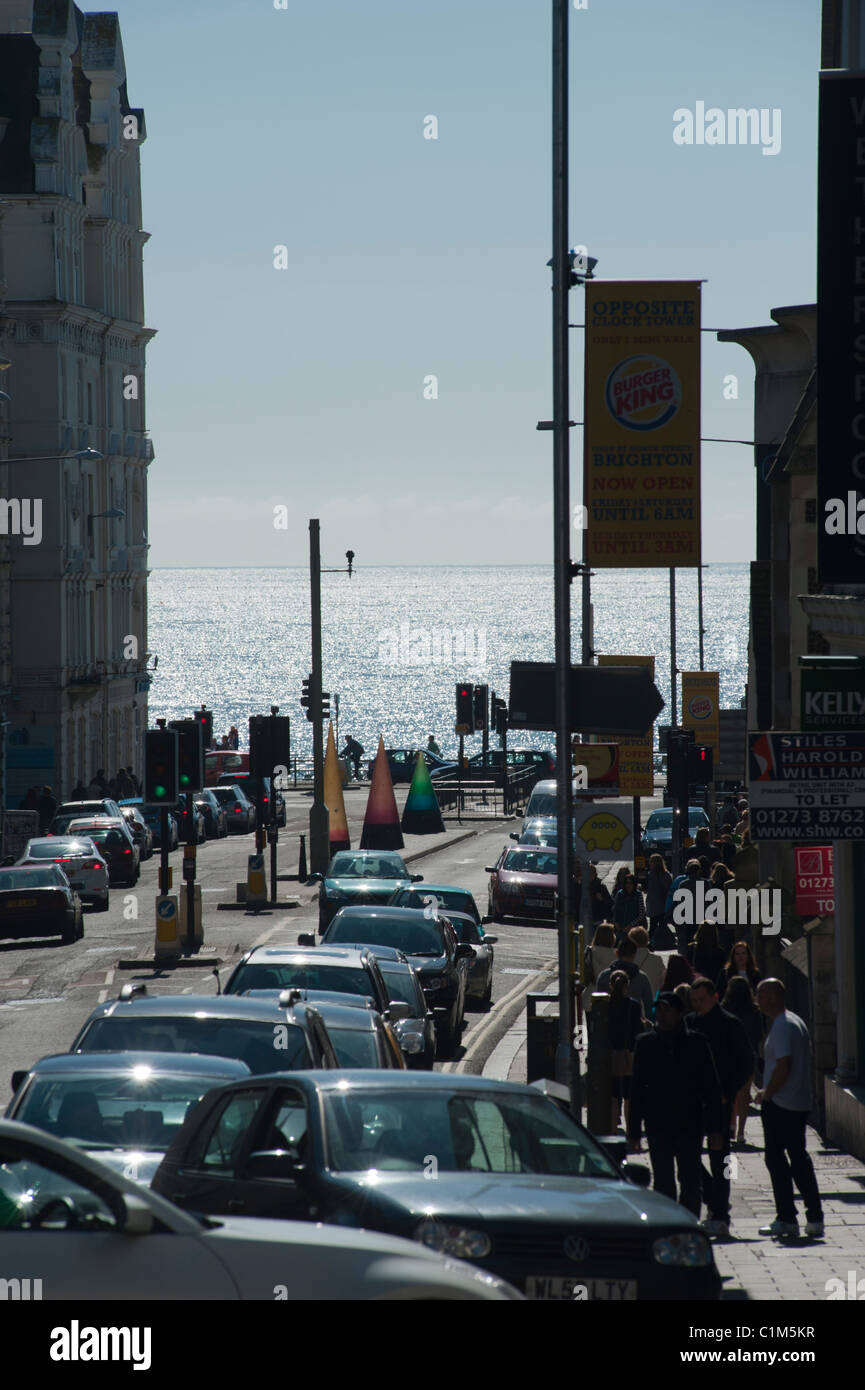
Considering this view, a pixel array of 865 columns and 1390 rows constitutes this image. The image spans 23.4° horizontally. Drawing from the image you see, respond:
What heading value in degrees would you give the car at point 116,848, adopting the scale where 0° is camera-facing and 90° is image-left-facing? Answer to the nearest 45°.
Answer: approximately 180°

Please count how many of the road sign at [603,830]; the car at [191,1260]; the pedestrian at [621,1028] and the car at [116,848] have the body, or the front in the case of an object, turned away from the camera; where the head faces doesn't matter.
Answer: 2

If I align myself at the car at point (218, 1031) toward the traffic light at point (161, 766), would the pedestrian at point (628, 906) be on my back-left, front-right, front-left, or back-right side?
front-right

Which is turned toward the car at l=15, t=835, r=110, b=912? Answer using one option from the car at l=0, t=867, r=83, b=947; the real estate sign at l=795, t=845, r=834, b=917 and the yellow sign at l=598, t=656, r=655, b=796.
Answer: the car at l=0, t=867, r=83, b=947

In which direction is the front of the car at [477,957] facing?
toward the camera

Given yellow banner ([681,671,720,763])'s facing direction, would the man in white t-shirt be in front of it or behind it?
in front

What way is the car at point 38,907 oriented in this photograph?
away from the camera

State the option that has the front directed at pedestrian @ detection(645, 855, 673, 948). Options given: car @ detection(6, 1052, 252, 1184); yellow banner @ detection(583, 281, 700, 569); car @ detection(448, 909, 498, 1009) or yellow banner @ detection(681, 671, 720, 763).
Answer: yellow banner @ detection(681, 671, 720, 763)

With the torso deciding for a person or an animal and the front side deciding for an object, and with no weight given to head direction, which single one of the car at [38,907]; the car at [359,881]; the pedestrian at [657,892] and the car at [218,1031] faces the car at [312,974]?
the car at [359,881]

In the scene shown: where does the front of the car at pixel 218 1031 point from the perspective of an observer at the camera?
facing the viewer

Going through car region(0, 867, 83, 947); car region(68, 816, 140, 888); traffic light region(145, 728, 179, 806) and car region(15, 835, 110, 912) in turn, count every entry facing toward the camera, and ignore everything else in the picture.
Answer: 1

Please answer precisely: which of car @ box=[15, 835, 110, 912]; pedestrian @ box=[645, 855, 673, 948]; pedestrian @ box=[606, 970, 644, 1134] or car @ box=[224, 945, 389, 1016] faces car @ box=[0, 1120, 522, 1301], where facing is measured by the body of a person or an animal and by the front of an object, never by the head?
car @ box=[224, 945, 389, 1016]

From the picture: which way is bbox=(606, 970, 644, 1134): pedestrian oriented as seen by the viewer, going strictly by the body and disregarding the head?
away from the camera

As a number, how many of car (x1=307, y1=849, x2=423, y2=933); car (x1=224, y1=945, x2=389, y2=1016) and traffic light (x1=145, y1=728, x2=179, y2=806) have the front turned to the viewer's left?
0

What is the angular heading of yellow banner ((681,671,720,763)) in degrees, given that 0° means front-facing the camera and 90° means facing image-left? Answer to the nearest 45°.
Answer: approximately 0°
